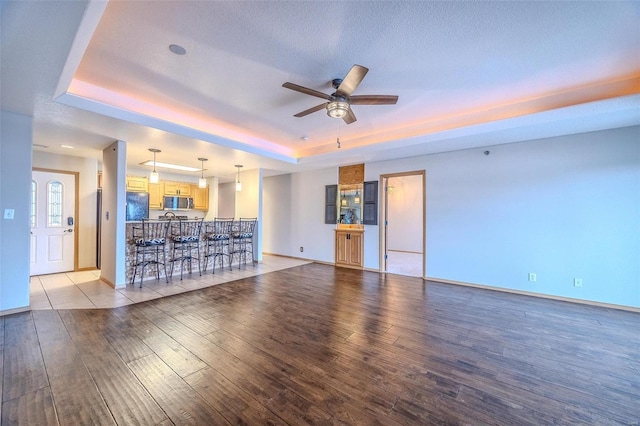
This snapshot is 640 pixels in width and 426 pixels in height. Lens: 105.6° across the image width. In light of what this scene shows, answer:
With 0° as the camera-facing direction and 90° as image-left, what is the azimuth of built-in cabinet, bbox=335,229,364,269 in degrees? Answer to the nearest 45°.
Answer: approximately 45°

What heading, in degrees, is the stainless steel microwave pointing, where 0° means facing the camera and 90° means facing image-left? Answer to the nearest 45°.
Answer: approximately 0°

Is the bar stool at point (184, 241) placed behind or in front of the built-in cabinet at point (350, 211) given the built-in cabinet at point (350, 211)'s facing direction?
in front

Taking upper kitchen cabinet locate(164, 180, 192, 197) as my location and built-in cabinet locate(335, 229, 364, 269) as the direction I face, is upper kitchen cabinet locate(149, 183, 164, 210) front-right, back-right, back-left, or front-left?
back-right

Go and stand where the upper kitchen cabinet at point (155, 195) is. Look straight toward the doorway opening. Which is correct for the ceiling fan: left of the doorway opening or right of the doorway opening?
right

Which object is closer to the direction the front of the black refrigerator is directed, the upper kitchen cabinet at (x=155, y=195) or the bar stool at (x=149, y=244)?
the bar stool

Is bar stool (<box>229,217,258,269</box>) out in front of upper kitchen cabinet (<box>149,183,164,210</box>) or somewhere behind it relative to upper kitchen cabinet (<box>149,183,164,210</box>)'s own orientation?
in front
